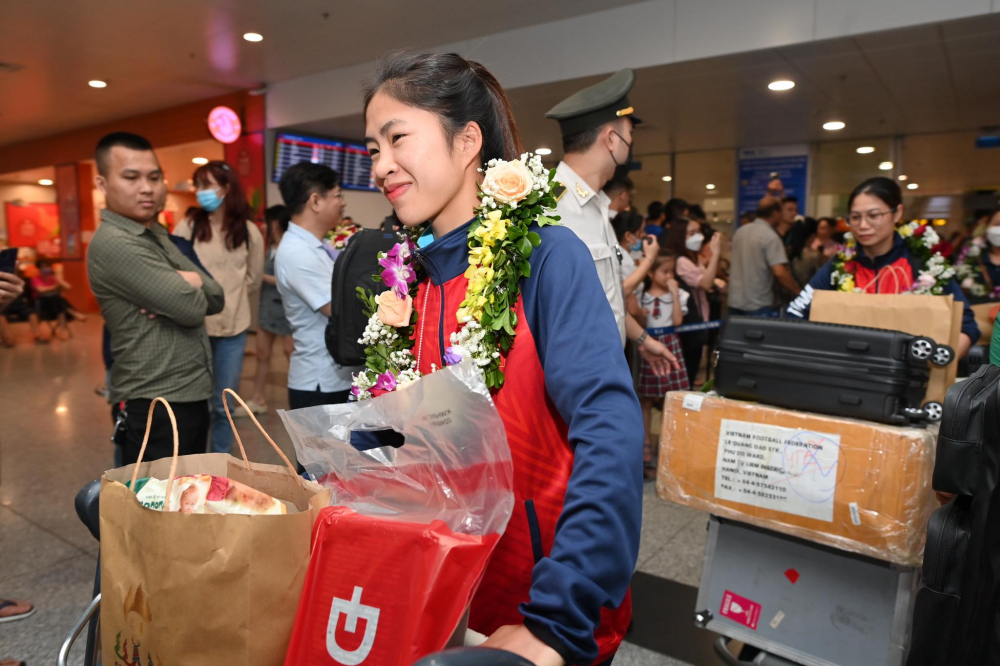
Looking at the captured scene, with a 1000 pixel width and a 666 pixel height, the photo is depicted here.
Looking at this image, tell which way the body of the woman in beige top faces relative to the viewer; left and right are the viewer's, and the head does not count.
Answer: facing the viewer and to the left of the viewer

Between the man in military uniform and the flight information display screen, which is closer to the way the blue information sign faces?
the man in military uniform

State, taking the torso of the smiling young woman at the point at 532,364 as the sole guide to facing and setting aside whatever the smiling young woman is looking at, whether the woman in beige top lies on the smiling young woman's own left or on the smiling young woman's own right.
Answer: on the smiling young woman's own right

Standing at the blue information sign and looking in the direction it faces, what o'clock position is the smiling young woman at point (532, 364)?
The smiling young woman is roughly at 12 o'clock from the blue information sign.

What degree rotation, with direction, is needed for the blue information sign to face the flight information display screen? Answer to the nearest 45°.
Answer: approximately 45° to its right

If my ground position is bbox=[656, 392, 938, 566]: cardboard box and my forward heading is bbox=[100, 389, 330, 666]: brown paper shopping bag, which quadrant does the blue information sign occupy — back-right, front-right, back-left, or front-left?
back-right

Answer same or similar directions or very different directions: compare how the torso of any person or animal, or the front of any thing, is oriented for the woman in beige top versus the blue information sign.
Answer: same or similar directions

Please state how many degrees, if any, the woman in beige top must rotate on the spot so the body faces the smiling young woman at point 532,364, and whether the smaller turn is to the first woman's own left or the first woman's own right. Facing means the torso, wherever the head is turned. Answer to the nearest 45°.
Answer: approximately 45° to the first woman's own left

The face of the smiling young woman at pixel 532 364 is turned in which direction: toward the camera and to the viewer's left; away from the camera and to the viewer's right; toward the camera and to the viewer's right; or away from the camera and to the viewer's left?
toward the camera and to the viewer's left

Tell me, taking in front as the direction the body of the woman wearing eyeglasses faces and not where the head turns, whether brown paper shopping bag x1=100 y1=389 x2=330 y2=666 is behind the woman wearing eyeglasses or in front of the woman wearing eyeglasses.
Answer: in front

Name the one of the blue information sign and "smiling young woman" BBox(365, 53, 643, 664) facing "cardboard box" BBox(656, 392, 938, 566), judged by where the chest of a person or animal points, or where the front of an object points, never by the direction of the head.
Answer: the blue information sign

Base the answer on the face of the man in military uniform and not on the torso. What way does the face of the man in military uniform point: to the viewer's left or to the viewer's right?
to the viewer's right

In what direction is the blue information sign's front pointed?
toward the camera

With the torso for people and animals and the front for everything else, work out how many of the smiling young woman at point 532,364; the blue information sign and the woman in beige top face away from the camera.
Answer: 0
